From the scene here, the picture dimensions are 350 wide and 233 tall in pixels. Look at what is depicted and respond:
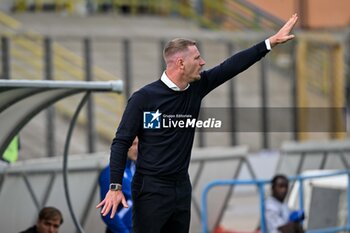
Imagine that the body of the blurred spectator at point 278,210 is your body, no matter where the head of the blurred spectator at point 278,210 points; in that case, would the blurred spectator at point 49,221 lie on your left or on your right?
on your right

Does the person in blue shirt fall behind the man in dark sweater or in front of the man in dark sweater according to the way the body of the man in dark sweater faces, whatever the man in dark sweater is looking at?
behind

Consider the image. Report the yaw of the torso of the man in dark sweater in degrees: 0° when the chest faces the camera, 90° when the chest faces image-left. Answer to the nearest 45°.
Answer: approximately 315°

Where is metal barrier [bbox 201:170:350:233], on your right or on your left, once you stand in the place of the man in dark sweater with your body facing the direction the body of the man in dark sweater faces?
on your left

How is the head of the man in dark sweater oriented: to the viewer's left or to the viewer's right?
to the viewer's right

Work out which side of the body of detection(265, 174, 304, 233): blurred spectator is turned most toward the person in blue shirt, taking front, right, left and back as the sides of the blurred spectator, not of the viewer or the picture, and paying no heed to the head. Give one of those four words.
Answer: right

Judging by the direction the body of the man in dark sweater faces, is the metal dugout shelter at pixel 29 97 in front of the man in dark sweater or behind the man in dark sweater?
behind

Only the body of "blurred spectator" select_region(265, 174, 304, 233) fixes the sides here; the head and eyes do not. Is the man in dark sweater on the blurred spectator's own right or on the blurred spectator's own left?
on the blurred spectator's own right
